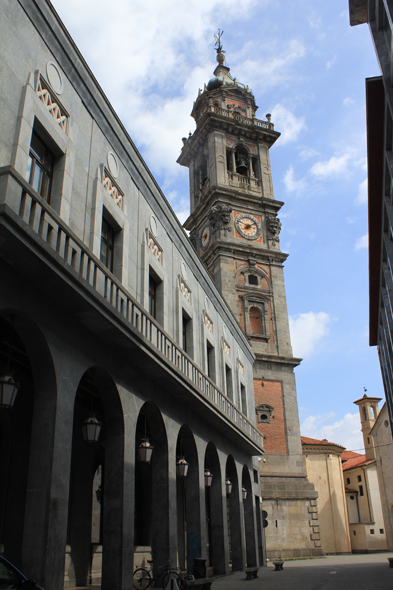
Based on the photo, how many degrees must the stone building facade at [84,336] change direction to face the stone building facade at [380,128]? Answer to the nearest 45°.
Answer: approximately 45° to its left

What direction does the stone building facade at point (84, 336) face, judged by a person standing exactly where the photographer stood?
facing the viewer and to the right of the viewer

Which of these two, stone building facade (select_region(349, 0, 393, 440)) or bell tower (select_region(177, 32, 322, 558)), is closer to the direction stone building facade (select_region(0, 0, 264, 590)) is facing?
the stone building facade

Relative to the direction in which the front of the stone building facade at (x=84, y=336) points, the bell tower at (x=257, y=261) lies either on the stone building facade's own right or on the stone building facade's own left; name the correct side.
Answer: on the stone building facade's own left

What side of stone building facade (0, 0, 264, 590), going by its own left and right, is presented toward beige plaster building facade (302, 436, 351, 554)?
left

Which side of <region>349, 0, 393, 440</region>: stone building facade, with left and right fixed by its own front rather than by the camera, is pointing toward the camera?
left
